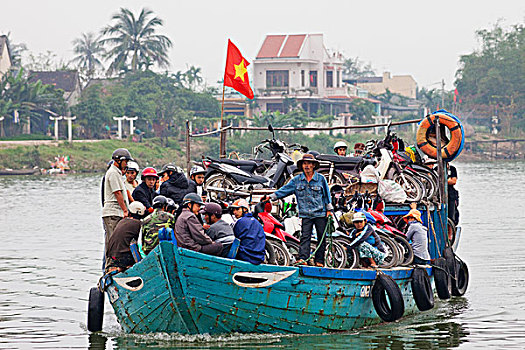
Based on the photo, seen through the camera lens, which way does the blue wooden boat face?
facing the viewer and to the left of the viewer

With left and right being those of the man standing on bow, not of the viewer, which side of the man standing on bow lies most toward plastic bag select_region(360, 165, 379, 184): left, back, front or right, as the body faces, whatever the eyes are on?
front

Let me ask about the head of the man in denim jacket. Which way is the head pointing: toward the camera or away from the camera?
toward the camera

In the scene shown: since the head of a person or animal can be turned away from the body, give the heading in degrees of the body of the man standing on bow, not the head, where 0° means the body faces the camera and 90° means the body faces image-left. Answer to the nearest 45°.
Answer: approximately 270°

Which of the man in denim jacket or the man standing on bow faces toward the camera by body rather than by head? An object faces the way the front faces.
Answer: the man in denim jacket

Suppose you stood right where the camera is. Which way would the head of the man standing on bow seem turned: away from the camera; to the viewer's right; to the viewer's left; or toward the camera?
to the viewer's right

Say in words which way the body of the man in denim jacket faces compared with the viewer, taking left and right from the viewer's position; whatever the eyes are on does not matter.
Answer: facing the viewer

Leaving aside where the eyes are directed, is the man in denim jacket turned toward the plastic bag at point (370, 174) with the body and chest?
no

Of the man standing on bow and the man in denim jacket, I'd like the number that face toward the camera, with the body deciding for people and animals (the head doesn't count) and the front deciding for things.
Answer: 1

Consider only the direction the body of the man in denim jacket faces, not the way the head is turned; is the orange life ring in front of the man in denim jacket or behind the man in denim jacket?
behind

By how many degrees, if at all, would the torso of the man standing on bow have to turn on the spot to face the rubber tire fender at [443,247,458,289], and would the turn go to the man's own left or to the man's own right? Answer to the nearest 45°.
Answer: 0° — they already face it

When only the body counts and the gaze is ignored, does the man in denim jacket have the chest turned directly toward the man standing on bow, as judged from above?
no
